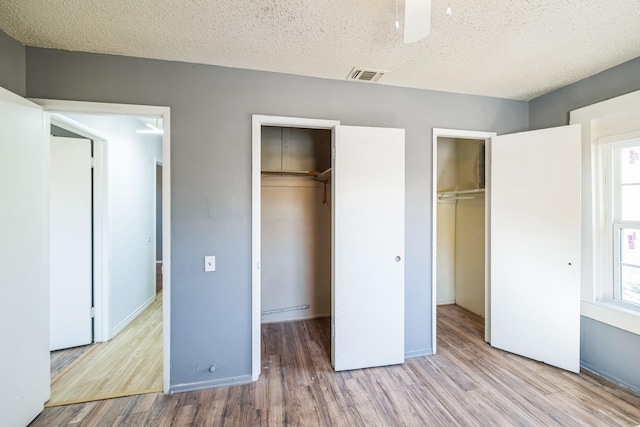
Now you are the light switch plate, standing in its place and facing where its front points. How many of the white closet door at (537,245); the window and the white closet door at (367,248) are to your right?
0

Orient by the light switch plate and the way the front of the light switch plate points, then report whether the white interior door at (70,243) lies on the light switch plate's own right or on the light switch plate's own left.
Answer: on the light switch plate's own right

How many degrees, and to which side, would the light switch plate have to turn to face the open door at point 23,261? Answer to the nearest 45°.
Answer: approximately 90° to its right

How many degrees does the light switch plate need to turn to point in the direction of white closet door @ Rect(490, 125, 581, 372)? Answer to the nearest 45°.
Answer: approximately 90° to its left

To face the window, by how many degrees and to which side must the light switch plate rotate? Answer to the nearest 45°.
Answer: approximately 90° to its left

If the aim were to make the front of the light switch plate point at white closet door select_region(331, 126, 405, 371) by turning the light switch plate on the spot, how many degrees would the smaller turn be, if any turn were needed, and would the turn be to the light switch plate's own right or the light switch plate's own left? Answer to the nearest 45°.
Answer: approximately 90° to the light switch plate's own left

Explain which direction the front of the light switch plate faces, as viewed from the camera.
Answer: facing the viewer
